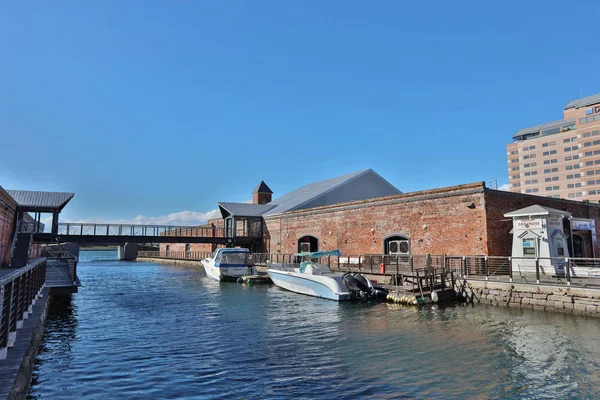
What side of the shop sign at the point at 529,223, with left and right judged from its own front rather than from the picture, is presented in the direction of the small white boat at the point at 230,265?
right

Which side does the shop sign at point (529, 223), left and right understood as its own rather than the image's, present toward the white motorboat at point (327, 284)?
right

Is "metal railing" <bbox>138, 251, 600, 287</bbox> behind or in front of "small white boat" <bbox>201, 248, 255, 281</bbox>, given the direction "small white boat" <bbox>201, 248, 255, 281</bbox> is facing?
behind

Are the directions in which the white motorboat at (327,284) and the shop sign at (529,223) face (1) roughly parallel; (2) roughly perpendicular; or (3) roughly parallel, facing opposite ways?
roughly perpendicular

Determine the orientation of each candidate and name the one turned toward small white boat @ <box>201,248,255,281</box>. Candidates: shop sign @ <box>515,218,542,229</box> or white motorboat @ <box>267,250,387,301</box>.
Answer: the white motorboat

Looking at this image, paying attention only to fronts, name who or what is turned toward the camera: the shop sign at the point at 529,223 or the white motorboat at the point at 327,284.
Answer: the shop sign

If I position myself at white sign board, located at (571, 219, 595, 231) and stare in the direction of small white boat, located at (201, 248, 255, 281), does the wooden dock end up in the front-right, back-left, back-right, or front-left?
front-left

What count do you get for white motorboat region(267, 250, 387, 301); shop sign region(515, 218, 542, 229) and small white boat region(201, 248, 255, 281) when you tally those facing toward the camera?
1

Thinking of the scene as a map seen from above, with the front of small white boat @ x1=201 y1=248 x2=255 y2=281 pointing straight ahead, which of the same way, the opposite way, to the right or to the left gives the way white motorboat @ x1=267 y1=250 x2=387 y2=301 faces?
the same way

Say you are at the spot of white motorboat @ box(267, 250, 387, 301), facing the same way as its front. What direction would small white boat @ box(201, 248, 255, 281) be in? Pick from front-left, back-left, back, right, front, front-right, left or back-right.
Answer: front

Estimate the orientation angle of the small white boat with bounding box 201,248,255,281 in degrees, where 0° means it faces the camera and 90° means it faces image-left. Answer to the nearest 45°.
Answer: approximately 135°

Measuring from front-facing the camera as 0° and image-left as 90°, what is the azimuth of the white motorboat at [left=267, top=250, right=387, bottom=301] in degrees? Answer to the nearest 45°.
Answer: approximately 135°

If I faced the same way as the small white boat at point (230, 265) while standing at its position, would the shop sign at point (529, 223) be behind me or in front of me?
behind

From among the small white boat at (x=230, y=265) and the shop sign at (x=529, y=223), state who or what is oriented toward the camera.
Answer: the shop sign

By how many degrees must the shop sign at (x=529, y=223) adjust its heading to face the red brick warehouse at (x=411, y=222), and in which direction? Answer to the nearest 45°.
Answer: approximately 135° to its right

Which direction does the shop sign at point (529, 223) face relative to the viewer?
toward the camera
